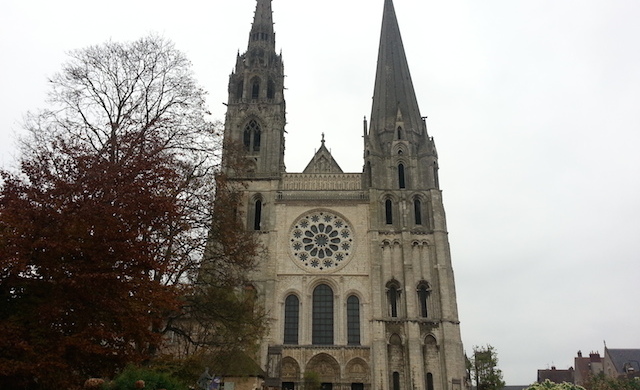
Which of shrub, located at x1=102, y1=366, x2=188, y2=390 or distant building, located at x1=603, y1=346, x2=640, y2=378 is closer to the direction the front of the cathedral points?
the shrub

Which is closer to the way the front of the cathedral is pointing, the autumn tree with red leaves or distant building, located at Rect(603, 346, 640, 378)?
the autumn tree with red leaves

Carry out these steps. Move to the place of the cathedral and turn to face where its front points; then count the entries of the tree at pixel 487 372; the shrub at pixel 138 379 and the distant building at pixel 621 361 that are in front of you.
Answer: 1

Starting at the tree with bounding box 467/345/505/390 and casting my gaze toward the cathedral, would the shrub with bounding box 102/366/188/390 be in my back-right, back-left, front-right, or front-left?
front-left

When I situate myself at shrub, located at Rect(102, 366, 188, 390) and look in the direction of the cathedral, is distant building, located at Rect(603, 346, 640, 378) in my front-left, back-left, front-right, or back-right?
front-right

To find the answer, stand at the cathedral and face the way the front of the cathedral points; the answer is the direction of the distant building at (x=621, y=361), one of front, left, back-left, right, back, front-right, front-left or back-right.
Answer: back-left

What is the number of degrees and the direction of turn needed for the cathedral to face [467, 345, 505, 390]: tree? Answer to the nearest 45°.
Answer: approximately 135° to its left

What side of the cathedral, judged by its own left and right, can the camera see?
front

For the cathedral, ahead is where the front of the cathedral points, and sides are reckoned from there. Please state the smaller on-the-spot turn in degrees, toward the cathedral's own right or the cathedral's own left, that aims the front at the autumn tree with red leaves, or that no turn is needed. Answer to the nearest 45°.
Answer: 0° — it already faces it

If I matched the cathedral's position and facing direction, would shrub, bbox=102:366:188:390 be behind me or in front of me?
in front
